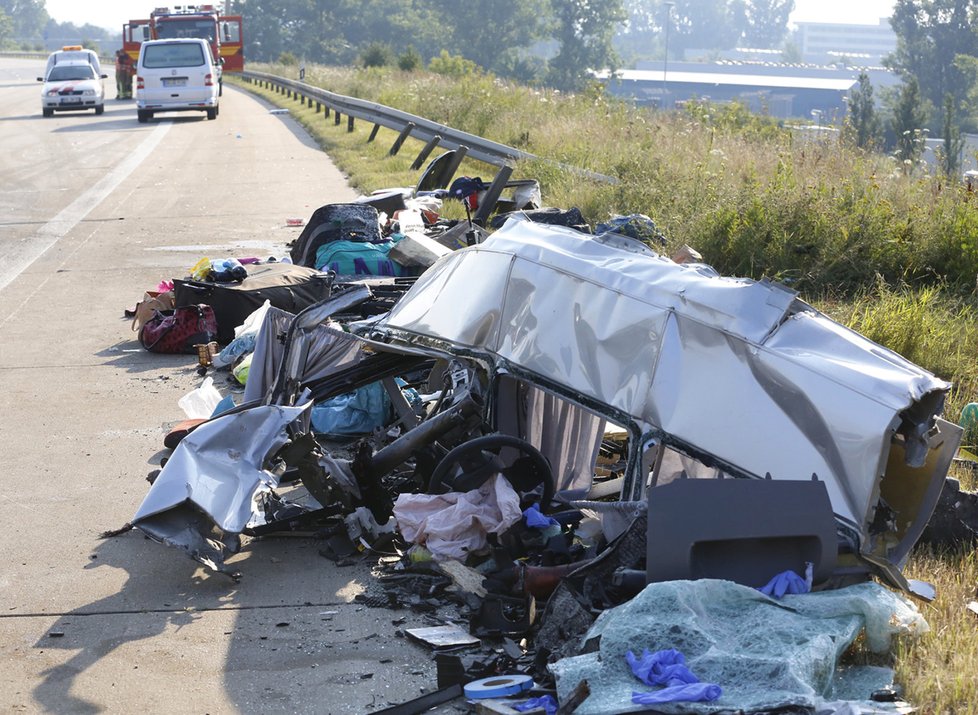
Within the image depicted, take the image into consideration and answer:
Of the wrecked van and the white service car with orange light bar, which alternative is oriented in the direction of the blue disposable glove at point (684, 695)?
the white service car with orange light bar

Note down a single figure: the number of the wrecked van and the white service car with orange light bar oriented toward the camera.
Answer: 1

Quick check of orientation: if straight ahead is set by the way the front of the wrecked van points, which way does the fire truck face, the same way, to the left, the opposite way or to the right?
to the left

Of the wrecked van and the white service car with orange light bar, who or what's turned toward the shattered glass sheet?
the white service car with orange light bar

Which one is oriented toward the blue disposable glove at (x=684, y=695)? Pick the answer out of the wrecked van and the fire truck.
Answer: the fire truck

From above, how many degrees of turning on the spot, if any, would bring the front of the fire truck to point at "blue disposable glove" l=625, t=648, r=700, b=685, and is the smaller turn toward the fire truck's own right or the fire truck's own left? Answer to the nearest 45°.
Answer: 0° — it already faces it

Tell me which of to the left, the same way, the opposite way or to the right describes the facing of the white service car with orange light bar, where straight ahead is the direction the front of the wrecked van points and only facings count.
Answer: to the left

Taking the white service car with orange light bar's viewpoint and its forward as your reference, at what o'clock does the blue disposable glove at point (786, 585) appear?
The blue disposable glove is roughly at 12 o'clock from the white service car with orange light bar.

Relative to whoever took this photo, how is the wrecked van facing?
facing to the left of the viewer

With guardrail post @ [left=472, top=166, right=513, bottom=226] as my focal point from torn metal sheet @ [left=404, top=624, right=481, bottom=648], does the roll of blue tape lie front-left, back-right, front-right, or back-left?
back-right

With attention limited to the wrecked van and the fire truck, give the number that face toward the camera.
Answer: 1
